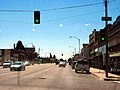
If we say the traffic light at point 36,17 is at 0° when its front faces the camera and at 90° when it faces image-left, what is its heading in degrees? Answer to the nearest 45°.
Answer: approximately 0°
